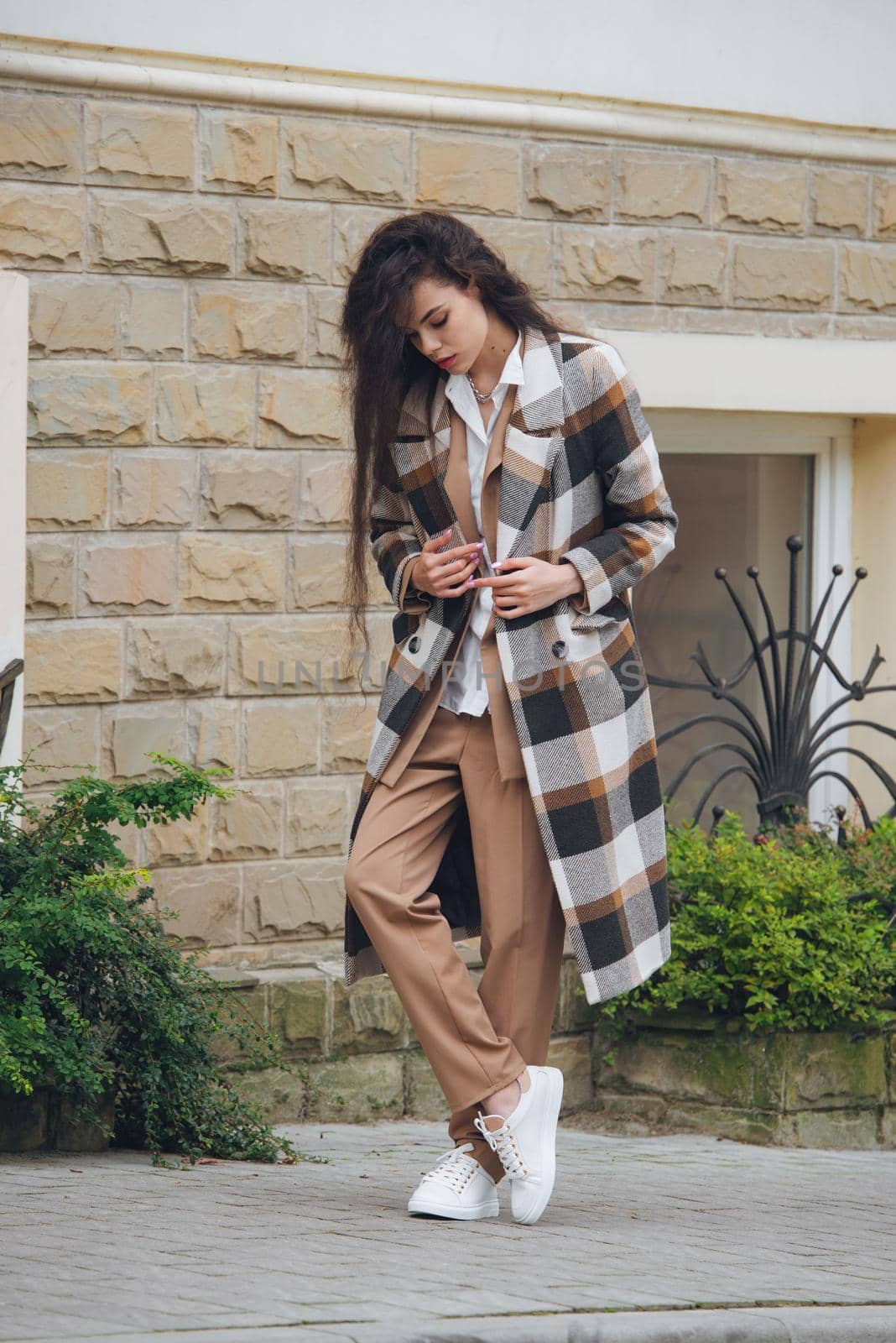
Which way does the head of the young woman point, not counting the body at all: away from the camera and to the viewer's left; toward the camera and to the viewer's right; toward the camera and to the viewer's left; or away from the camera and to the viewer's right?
toward the camera and to the viewer's left

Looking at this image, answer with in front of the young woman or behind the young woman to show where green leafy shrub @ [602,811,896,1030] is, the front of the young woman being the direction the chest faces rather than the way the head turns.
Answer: behind

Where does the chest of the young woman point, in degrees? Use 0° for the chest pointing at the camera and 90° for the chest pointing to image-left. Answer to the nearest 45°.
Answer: approximately 45°
